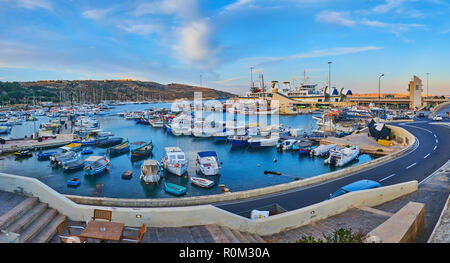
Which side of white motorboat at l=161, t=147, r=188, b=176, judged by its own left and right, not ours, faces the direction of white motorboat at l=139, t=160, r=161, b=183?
right

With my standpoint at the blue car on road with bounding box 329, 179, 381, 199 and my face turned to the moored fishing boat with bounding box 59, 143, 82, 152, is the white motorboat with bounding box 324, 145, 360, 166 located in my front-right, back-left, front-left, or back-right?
front-right

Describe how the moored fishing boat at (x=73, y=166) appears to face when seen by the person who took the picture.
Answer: facing the viewer and to the left of the viewer

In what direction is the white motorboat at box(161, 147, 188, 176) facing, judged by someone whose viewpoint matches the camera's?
facing the viewer and to the right of the viewer

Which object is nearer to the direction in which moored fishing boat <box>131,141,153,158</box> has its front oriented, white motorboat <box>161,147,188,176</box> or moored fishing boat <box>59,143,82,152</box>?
the white motorboat

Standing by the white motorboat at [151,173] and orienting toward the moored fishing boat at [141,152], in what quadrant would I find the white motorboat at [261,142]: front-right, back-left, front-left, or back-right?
front-right
